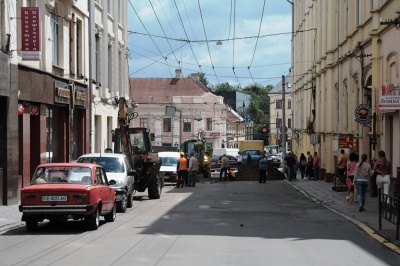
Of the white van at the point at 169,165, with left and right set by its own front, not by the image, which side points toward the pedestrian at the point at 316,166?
left

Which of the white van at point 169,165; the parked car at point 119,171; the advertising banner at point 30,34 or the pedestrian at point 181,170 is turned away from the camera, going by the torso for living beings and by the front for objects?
the pedestrian

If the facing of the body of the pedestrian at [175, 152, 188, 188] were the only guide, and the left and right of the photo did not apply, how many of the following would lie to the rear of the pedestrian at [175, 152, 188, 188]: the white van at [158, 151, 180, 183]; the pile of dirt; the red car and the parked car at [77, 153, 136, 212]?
2

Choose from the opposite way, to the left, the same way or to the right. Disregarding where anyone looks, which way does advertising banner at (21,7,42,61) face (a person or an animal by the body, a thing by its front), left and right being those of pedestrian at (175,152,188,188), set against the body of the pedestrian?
the opposite way

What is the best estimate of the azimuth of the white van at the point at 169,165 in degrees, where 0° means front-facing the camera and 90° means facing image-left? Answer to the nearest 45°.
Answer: approximately 0°

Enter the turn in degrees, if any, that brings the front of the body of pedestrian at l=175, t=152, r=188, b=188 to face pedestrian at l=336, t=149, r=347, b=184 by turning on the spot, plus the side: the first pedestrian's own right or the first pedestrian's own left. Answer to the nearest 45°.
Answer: approximately 135° to the first pedestrian's own right

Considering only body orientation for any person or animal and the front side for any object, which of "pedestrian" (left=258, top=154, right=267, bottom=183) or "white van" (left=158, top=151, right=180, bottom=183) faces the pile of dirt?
the pedestrian

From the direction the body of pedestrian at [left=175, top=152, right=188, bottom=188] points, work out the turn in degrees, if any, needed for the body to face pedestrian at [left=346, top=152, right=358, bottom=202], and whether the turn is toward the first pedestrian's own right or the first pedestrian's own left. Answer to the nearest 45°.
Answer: approximately 135° to the first pedestrian's own right
